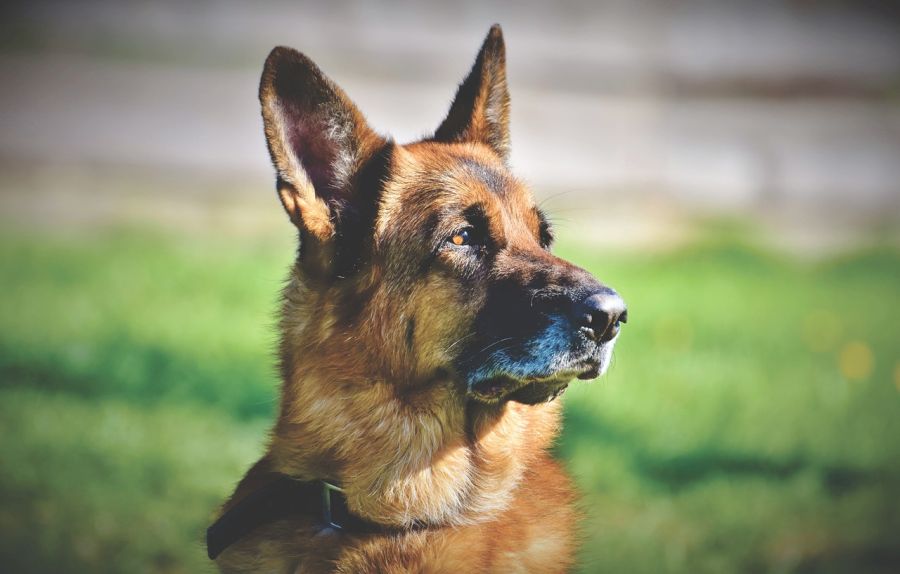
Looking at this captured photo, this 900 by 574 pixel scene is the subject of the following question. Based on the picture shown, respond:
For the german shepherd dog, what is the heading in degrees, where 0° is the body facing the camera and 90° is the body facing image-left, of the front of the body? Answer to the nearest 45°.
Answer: approximately 315°
